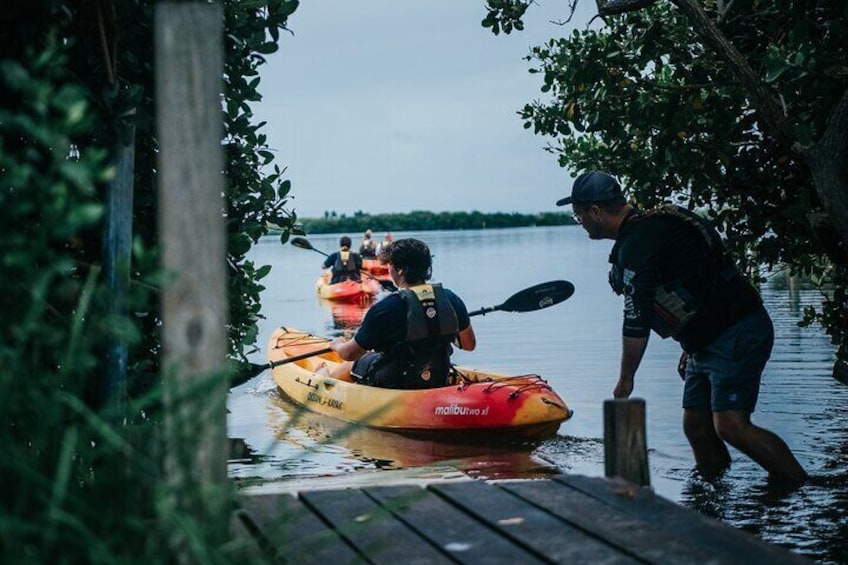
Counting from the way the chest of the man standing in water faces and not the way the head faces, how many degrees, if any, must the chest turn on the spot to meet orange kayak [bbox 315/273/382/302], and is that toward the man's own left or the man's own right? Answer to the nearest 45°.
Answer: approximately 90° to the man's own right

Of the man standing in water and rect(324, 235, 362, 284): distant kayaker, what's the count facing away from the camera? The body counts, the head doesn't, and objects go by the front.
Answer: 1

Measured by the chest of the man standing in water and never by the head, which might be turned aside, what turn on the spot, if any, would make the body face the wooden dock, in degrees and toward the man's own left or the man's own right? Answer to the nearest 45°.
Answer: approximately 90° to the man's own left

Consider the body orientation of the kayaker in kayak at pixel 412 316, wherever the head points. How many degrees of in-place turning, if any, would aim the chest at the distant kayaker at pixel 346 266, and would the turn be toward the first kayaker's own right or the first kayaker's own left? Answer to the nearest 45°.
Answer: approximately 45° to the first kayaker's own right

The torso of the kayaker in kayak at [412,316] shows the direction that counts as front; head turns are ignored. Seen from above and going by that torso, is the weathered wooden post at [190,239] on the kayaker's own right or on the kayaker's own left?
on the kayaker's own left

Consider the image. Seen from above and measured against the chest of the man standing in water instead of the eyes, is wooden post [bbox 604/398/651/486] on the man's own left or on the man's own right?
on the man's own left

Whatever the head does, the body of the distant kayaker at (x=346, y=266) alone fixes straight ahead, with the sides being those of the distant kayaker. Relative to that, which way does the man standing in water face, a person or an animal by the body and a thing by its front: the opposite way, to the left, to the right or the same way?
to the left

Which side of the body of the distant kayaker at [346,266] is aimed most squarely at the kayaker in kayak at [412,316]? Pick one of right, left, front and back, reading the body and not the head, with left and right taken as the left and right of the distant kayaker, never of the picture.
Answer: back

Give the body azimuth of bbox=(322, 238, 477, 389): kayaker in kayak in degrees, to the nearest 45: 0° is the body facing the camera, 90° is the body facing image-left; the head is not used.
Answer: approximately 135°

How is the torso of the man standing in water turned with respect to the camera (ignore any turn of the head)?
to the viewer's left

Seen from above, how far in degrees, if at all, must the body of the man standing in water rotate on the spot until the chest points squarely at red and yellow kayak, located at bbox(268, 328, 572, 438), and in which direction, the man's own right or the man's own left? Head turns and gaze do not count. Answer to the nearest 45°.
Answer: approximately 45° to the man's own right

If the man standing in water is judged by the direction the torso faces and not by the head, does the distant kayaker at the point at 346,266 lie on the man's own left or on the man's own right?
on the man's own right

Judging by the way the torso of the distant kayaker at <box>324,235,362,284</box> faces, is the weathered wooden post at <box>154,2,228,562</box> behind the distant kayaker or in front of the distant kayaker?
behind

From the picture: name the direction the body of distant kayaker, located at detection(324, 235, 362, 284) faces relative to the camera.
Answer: away from the camera

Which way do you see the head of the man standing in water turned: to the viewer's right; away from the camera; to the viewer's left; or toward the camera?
to the viewer's left

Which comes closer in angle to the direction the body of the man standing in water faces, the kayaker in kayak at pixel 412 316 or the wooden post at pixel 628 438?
the kayaker in kayak
